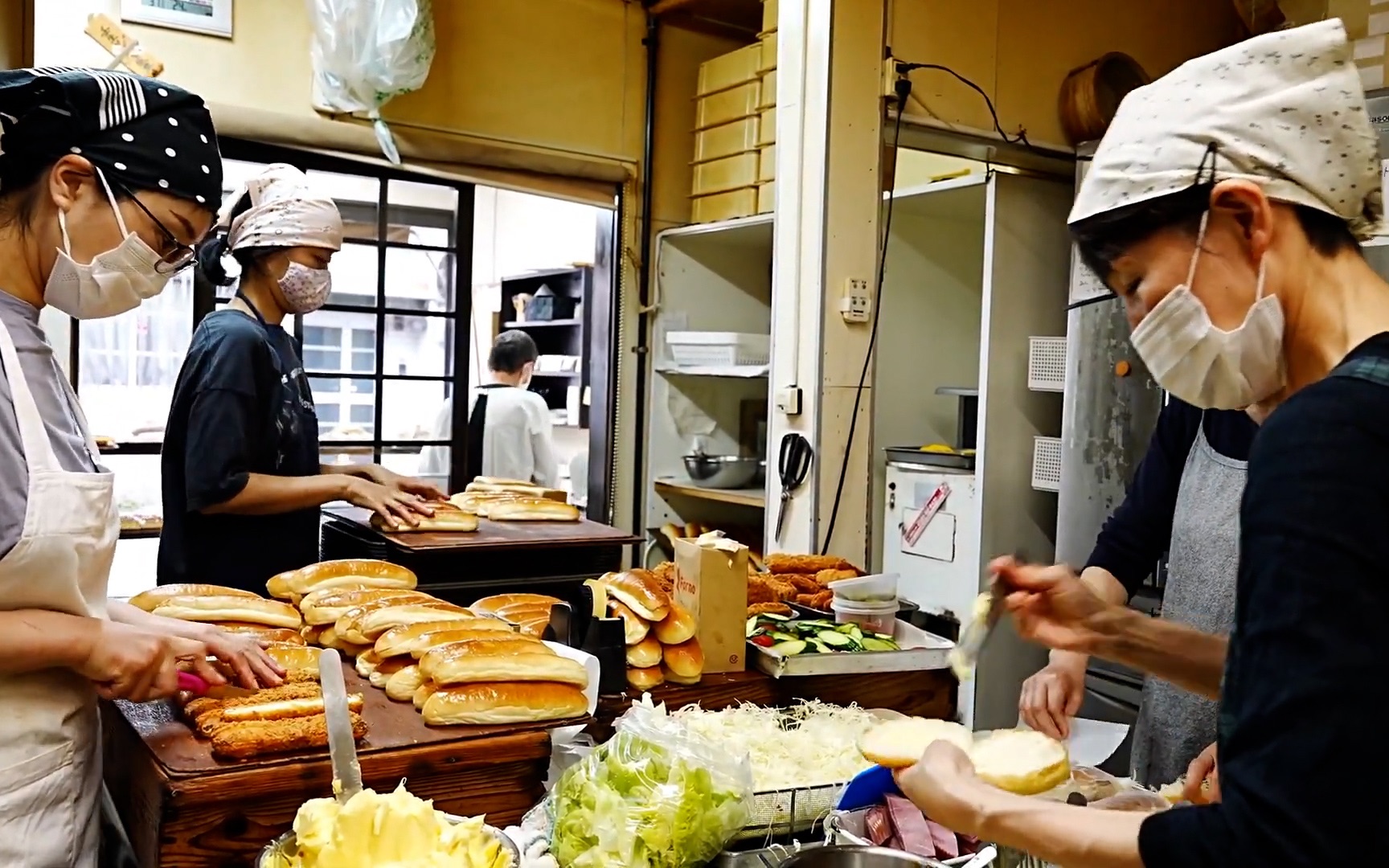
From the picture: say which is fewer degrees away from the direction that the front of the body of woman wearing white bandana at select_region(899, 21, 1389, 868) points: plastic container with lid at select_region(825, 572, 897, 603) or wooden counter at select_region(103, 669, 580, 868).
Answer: the wooden counter

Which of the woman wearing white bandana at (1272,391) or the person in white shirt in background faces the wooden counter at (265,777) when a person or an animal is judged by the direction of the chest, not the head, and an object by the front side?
the woman wearing white bandana

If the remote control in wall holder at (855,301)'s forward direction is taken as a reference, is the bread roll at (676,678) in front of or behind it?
in front

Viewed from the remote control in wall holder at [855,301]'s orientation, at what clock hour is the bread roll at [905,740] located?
The bread roll is roughly at 12 o'clock from the remote control in wall holder.

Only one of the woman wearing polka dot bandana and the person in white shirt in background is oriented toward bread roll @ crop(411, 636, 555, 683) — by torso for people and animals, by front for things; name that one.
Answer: the woman wearing polka dot bandana

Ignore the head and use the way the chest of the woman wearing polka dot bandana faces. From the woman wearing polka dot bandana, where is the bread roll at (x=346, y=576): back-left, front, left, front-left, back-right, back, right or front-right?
front-left

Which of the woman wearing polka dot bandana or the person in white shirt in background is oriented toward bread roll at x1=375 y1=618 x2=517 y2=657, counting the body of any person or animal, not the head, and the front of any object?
the woman wearing polka dot bandana

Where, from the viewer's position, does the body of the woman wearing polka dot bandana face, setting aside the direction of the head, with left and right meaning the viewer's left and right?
facing to the right of the viewer

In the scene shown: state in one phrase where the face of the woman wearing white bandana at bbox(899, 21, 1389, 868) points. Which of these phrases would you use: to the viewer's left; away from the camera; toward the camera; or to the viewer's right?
to the viewer's left

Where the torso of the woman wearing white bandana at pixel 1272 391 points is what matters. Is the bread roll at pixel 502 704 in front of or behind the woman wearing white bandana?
in front

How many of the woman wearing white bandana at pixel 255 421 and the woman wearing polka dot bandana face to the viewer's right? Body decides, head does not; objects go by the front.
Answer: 2

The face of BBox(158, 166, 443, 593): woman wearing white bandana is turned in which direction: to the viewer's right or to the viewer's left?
to the viewer's right

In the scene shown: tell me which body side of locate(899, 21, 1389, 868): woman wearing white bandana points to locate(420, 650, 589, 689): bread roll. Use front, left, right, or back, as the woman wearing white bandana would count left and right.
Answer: front
